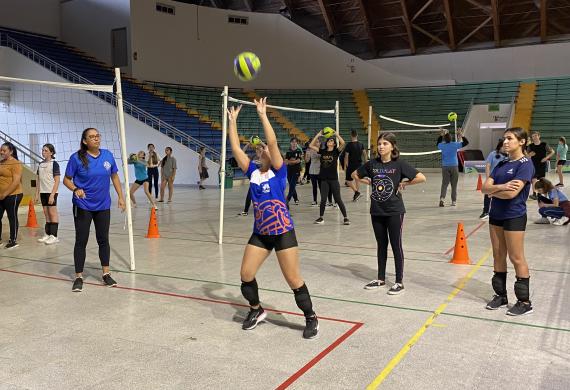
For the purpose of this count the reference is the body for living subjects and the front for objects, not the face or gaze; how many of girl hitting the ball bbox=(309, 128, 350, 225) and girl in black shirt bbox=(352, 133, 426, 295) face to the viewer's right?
0

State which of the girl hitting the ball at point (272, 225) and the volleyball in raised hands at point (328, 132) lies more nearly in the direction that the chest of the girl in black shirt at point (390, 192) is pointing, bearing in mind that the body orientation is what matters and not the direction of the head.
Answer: the girl hitting the ball

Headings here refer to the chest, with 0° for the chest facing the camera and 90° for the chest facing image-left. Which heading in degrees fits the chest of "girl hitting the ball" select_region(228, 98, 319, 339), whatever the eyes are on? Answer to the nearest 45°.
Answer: approximately 45°

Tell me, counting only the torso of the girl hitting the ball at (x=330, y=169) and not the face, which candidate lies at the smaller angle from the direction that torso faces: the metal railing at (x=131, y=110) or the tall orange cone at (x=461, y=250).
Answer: the tall orange cone

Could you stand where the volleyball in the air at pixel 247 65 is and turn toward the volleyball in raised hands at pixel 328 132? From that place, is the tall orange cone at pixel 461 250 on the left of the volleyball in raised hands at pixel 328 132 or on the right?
right

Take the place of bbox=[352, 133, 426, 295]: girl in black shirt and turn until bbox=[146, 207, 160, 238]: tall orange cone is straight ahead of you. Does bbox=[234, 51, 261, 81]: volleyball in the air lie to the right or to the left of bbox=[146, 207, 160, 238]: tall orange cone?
left

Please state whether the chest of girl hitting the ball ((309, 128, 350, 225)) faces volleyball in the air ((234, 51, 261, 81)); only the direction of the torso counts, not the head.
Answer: yes

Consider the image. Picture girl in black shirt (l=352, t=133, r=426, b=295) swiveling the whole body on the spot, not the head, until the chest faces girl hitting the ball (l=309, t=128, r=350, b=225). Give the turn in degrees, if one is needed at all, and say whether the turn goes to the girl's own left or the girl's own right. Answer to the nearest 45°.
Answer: approximately 135° to the girl's own right

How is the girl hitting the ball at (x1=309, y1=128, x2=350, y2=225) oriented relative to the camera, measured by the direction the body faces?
toward the camera

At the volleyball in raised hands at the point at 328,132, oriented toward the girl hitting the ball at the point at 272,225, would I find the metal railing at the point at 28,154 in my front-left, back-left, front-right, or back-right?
back-right

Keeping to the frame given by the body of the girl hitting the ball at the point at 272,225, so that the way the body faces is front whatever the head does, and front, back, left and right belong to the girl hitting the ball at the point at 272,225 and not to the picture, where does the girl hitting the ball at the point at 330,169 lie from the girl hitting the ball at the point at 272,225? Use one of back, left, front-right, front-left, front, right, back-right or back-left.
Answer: back-right
